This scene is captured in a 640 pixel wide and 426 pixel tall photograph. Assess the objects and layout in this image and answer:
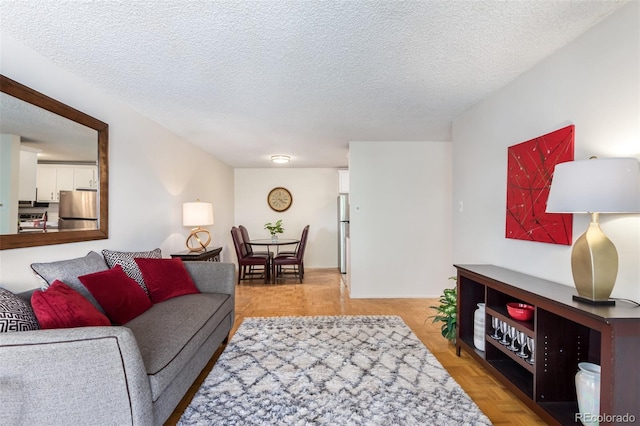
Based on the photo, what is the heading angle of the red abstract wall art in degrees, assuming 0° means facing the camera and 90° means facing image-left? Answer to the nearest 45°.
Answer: approximately 45°

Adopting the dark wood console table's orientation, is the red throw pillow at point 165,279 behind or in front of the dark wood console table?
in front

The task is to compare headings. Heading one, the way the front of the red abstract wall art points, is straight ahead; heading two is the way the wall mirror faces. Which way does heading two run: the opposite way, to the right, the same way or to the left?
the opposite way

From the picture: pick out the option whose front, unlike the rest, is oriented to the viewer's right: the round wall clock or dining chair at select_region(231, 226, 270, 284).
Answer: the dining chair

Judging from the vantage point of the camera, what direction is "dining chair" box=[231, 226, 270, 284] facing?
facing to the right of the viewer

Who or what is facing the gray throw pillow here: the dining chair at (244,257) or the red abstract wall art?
the red abstract wall art

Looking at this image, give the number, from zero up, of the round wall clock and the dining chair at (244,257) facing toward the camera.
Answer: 1

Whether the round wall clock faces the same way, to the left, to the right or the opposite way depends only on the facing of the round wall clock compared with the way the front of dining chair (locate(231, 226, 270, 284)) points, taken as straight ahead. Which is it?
to the right

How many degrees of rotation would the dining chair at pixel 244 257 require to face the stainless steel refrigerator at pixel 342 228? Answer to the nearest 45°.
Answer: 0° — it already faces it

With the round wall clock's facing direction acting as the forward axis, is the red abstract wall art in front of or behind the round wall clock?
in front

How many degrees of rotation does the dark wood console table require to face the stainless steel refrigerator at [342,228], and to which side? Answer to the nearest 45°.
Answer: approximately 90° to its right

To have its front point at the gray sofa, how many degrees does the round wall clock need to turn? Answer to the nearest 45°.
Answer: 0° — it already faces it
